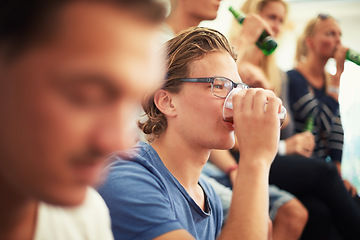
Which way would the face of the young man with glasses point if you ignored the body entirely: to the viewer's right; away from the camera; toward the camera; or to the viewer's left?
to the viewer's right

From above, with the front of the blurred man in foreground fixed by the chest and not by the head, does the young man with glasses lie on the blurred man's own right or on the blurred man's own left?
on the blurred man's own left

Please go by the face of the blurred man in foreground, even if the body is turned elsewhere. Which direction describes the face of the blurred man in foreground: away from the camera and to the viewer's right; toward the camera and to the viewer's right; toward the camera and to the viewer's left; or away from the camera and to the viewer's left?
toward the camera and to the viewer's right
